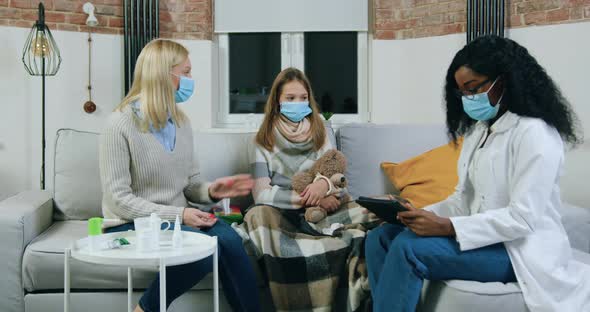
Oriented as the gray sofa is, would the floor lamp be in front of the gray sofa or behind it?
behind

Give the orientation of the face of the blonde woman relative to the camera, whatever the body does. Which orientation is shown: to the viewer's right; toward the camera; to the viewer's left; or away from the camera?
to the viewer's right

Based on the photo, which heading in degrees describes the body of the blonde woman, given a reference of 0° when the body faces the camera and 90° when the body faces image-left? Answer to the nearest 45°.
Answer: approximately 315°

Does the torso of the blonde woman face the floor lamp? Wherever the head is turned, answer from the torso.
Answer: no

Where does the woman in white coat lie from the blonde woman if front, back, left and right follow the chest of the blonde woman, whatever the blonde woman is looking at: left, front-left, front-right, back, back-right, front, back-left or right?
front

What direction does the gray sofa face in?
toward the camera
